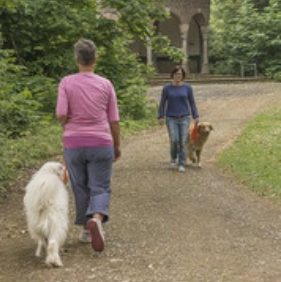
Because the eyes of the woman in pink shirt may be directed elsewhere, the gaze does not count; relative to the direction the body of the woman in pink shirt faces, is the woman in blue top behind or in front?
in front

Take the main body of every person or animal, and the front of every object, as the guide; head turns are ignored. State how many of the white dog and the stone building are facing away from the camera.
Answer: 1

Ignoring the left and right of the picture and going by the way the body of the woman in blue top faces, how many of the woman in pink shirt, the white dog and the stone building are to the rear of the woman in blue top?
1

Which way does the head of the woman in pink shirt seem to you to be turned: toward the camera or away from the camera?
away from the camera

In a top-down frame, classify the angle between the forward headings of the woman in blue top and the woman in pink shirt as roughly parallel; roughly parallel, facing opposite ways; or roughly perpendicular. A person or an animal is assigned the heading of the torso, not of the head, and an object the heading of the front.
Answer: roughly parallel, facing opposite ways

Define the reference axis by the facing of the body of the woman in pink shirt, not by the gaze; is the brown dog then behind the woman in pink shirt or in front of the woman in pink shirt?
in front

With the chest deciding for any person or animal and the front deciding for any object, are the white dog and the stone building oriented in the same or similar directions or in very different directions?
very different directions

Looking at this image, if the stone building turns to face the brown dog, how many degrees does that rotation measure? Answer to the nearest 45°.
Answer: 0° — it already faces it

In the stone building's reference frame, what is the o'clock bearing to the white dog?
The white dog is roughly at 12 o'clock from the stone building.

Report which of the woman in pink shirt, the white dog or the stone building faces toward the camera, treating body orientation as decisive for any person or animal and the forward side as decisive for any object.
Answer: the stone building

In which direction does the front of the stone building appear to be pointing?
toward the camera

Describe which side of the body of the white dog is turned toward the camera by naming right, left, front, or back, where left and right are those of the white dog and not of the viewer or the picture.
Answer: back

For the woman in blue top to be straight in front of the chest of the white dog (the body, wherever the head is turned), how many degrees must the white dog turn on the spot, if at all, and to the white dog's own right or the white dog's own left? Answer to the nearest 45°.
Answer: approximately 45° to the white dog's own right

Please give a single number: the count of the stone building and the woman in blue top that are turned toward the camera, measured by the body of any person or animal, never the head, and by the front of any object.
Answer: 2

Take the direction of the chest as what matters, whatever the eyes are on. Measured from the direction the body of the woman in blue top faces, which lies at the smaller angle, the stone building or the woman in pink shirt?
the woman in pink shirt

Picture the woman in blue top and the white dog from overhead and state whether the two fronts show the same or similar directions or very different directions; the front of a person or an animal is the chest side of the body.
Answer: very different directions

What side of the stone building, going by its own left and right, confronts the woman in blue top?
front

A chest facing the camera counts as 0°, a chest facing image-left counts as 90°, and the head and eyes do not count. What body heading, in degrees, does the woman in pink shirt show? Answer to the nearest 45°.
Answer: approximately 180°
